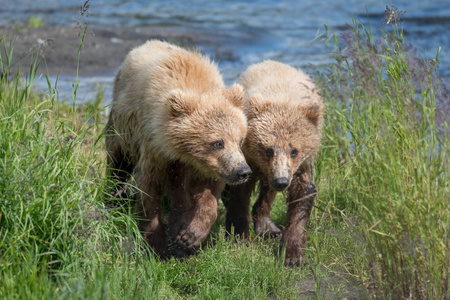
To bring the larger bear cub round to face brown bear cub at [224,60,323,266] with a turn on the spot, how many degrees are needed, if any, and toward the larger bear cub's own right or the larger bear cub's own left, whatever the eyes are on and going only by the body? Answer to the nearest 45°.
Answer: approximately 45° to the larger bear cub's own left

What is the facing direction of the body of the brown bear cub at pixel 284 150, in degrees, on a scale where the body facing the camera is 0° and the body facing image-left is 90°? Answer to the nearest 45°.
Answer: approximately 0°

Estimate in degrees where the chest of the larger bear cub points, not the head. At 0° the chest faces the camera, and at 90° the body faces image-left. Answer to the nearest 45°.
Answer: approximately 315°

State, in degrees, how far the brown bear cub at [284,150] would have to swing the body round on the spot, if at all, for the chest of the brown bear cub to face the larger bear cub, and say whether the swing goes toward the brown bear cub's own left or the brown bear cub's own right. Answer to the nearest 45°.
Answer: approximately 90° to the brown bear cub's own right
